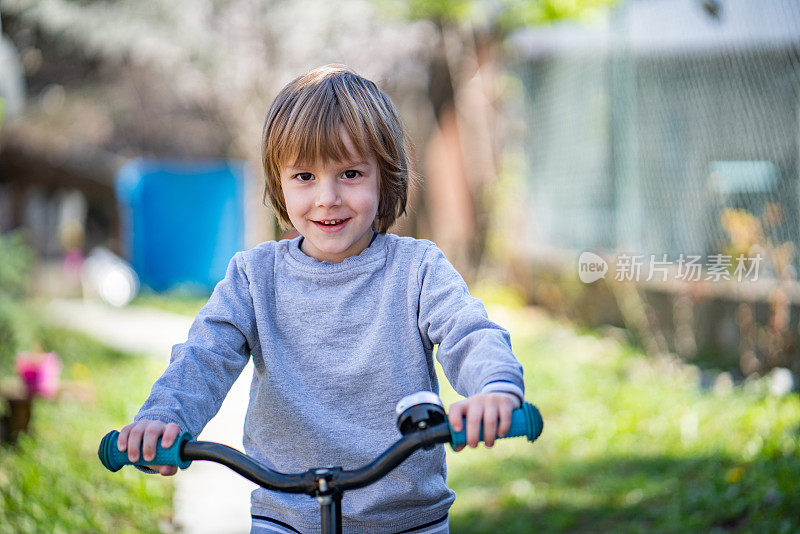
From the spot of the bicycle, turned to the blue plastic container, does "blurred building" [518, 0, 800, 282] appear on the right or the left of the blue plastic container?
right

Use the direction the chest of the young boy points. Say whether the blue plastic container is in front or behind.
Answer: behind

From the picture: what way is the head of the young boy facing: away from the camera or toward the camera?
toward the camera

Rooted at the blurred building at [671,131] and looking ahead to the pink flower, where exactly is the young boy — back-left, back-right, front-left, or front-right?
front-left

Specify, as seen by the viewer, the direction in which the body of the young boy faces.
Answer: toward the camera

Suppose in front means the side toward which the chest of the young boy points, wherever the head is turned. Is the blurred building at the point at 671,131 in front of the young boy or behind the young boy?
behind
